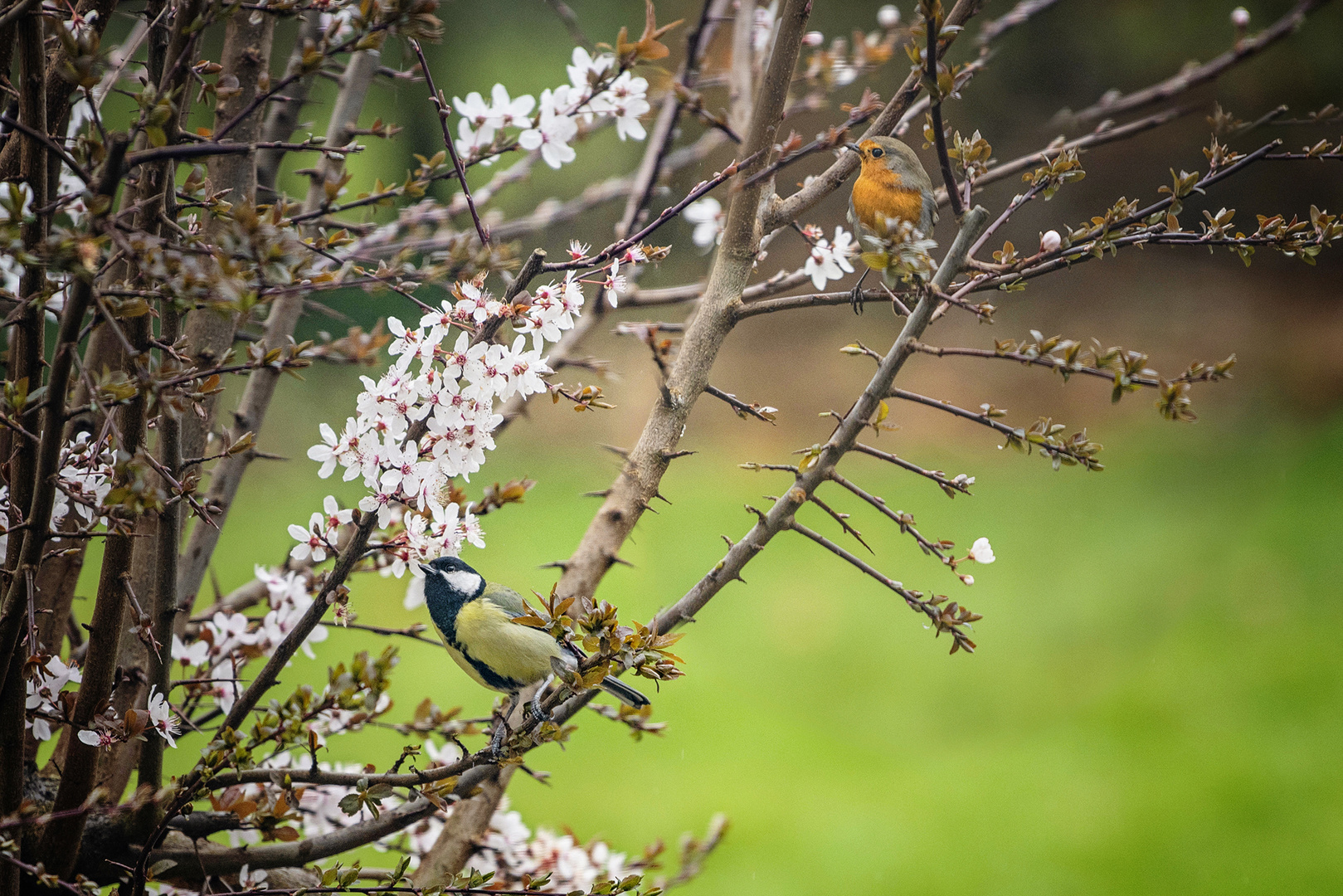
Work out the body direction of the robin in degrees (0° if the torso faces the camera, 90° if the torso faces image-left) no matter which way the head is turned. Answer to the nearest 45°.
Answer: approximately 45°
